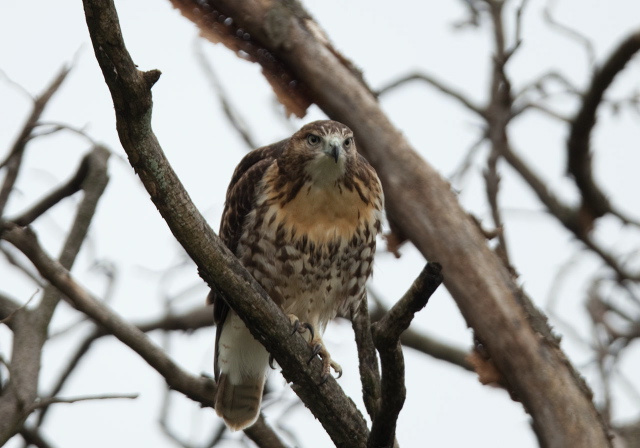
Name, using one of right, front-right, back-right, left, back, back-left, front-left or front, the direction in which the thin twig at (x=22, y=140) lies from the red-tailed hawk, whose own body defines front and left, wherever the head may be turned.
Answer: back-right

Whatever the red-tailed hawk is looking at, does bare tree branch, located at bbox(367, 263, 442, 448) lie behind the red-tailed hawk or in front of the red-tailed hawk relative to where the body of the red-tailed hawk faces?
in front

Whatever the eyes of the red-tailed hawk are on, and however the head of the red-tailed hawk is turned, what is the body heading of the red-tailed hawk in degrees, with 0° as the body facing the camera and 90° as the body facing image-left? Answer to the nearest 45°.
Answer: approximately 315°
